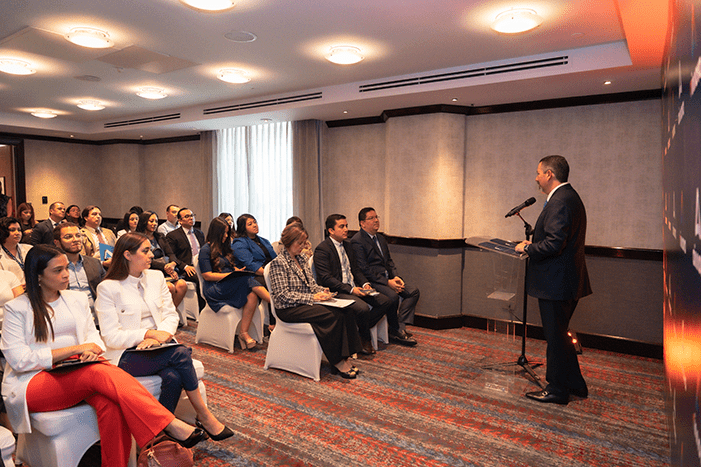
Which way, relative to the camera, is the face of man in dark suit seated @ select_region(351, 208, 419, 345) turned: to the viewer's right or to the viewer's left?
to the viewer's right

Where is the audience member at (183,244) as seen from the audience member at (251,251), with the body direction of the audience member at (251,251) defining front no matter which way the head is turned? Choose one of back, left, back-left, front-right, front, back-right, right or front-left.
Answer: back

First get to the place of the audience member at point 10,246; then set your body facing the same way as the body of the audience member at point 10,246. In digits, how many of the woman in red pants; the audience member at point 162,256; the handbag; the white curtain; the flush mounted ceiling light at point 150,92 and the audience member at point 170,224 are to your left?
4

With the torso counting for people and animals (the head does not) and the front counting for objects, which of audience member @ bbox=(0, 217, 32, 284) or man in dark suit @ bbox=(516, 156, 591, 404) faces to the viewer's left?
the man in dark suit

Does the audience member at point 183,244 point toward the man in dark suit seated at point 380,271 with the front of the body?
yes

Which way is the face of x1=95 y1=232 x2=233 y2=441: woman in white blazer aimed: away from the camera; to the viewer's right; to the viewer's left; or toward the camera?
to the viewer's right
